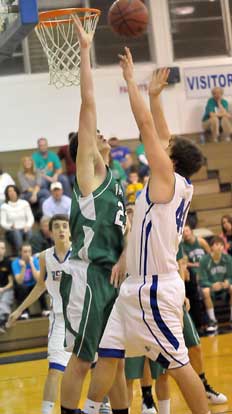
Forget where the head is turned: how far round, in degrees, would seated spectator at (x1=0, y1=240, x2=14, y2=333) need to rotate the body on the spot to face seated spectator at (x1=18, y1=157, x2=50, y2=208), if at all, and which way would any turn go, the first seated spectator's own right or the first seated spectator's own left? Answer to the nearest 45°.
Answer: approximately 180°

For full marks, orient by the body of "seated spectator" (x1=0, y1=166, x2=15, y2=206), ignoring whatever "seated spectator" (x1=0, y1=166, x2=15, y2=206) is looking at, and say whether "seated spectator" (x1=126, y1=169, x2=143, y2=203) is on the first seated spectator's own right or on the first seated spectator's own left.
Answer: on the first seated spectator's own left

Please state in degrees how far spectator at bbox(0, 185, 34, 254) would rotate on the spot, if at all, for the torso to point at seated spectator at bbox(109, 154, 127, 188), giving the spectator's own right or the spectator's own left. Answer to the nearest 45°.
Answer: approximately 135° to the spectator's own left

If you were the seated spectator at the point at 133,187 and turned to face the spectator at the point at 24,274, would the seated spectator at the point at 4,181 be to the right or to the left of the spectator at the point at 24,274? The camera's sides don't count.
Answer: right

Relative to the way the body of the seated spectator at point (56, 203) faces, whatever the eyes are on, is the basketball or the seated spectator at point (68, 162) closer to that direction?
the basketball

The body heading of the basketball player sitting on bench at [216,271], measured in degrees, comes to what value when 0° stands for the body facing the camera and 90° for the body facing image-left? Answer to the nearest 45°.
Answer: approximately 0°

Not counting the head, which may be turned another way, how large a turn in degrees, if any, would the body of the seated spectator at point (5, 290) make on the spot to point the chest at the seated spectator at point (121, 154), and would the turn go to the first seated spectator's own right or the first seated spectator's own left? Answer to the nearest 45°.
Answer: approximately 135° to the first seated spectator's own left

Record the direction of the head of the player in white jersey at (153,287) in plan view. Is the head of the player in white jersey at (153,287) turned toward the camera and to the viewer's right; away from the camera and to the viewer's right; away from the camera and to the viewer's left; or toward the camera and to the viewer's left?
away from the camera and to the viewer's left

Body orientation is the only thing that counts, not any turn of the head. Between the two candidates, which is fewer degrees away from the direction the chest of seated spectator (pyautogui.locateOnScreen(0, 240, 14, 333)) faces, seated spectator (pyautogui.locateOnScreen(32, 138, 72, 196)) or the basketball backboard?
the basketball backboard

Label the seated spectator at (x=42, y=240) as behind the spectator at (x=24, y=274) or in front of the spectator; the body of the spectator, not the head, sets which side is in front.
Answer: behind
